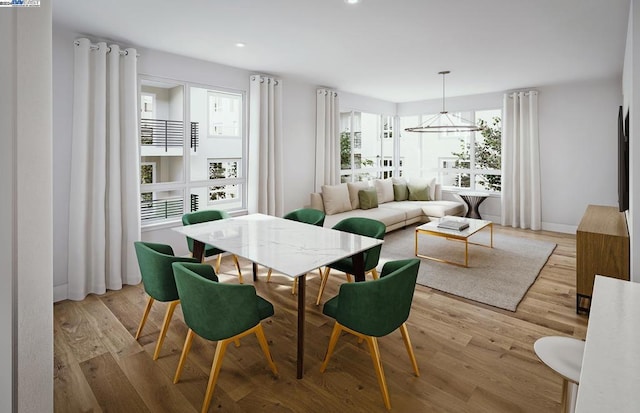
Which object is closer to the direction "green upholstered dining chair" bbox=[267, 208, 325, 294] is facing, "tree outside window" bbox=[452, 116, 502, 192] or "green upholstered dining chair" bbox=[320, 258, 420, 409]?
the green upholstered dining chair

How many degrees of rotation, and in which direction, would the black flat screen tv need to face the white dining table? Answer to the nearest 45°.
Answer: approximately 45° to its left

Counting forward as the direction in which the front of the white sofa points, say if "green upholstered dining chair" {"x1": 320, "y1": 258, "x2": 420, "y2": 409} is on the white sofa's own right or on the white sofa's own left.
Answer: on the white sofa's own right

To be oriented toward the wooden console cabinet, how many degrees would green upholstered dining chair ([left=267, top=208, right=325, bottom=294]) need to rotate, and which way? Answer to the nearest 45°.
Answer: approximately 90° to its left

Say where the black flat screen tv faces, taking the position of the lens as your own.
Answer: facing to the left of the viewer

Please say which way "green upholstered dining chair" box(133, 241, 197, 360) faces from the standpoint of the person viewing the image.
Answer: facing away from the viewer and to the right of the viewer

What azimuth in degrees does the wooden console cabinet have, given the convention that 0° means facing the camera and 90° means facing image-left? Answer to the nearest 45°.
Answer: approximately 90°
